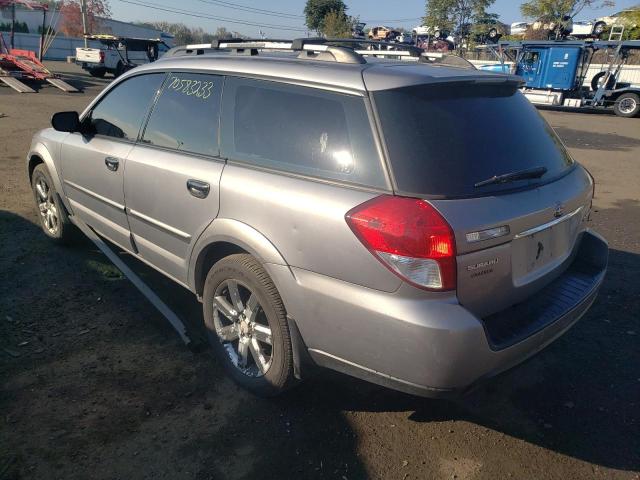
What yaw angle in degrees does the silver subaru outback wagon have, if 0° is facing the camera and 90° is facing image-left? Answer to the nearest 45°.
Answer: approximately 135°

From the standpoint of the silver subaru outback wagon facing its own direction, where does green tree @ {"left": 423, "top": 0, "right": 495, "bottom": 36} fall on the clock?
The green tree is roughly at 2 o'clock from the silver subaru outback wagon.

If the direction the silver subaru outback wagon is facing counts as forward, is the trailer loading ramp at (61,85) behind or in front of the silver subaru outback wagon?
in front

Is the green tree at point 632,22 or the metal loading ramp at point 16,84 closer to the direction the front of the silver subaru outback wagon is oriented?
the metal loading ramp

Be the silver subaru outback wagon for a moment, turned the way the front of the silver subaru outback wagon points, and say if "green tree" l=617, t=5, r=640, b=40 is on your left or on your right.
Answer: on your right

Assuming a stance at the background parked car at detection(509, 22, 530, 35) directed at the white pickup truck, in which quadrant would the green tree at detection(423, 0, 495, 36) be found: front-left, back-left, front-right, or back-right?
front-right

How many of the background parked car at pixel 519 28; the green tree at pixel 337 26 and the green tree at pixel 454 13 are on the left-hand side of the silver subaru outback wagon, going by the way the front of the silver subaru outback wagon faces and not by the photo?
0
